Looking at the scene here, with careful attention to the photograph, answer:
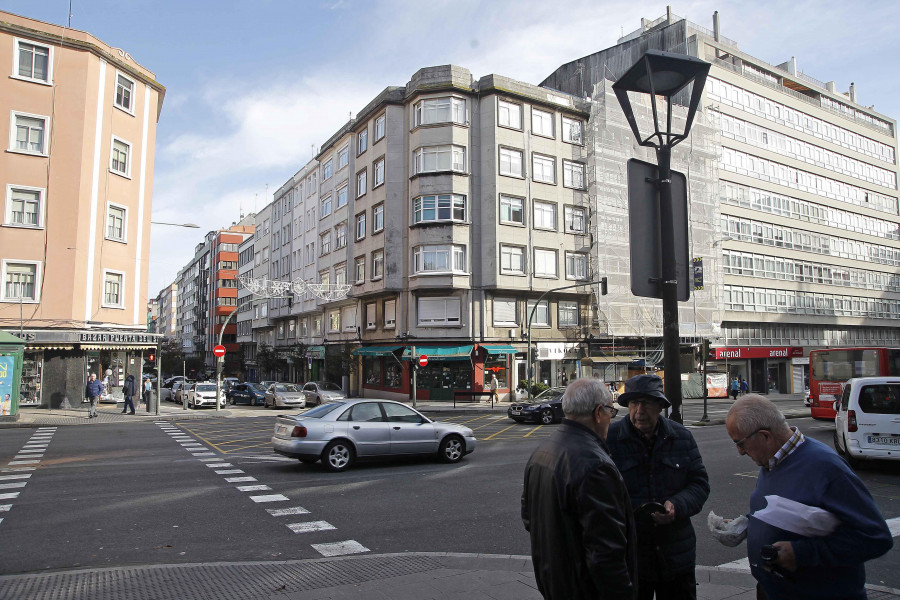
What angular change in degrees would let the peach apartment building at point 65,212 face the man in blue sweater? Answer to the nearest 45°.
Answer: approximately 45° to its right

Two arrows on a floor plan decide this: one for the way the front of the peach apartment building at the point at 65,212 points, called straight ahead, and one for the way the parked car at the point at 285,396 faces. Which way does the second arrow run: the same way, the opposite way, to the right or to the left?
the same way

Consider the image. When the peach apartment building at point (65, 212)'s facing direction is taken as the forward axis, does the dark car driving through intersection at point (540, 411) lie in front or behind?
in front

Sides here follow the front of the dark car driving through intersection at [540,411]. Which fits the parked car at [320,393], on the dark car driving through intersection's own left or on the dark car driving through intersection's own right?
on the dark car driving through intersection's own right

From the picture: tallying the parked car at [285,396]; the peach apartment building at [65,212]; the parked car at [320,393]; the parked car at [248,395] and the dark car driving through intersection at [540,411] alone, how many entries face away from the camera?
0

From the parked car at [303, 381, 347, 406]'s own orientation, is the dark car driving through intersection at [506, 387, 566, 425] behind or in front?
in front

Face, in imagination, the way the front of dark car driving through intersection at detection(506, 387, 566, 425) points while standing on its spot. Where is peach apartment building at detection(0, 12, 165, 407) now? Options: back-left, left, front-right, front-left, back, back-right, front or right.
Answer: front-right

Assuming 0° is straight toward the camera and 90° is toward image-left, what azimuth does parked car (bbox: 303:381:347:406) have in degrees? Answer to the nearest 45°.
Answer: approximately 315°

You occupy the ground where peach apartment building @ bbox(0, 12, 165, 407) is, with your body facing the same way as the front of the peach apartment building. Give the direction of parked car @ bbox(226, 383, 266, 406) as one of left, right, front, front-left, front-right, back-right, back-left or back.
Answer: left

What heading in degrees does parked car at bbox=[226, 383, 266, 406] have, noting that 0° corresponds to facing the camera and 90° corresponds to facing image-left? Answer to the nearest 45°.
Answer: approximately 315°

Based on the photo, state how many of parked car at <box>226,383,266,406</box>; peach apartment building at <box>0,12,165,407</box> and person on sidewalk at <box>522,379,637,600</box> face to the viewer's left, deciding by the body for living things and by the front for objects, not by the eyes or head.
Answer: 0

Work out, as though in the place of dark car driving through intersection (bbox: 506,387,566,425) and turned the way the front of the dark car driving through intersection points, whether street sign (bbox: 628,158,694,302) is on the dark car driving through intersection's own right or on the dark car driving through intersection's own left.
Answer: on the dark car driving through intersection's own left

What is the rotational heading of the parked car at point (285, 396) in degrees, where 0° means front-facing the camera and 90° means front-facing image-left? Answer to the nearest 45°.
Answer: approximately 315°

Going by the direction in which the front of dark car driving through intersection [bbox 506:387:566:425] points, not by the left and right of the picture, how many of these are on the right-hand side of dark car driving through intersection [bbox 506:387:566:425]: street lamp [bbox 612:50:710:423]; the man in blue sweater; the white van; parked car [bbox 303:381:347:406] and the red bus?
1

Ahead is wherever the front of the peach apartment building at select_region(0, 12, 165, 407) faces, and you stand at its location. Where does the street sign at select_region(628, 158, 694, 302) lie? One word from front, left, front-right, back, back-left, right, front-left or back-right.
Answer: front-right

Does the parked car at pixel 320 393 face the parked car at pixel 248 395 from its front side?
no

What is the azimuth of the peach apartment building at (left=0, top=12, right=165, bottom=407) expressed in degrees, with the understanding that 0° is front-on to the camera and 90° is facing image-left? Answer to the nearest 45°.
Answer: approximately 315°

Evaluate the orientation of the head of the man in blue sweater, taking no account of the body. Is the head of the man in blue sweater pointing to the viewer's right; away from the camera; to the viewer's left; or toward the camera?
to the viewer's left
